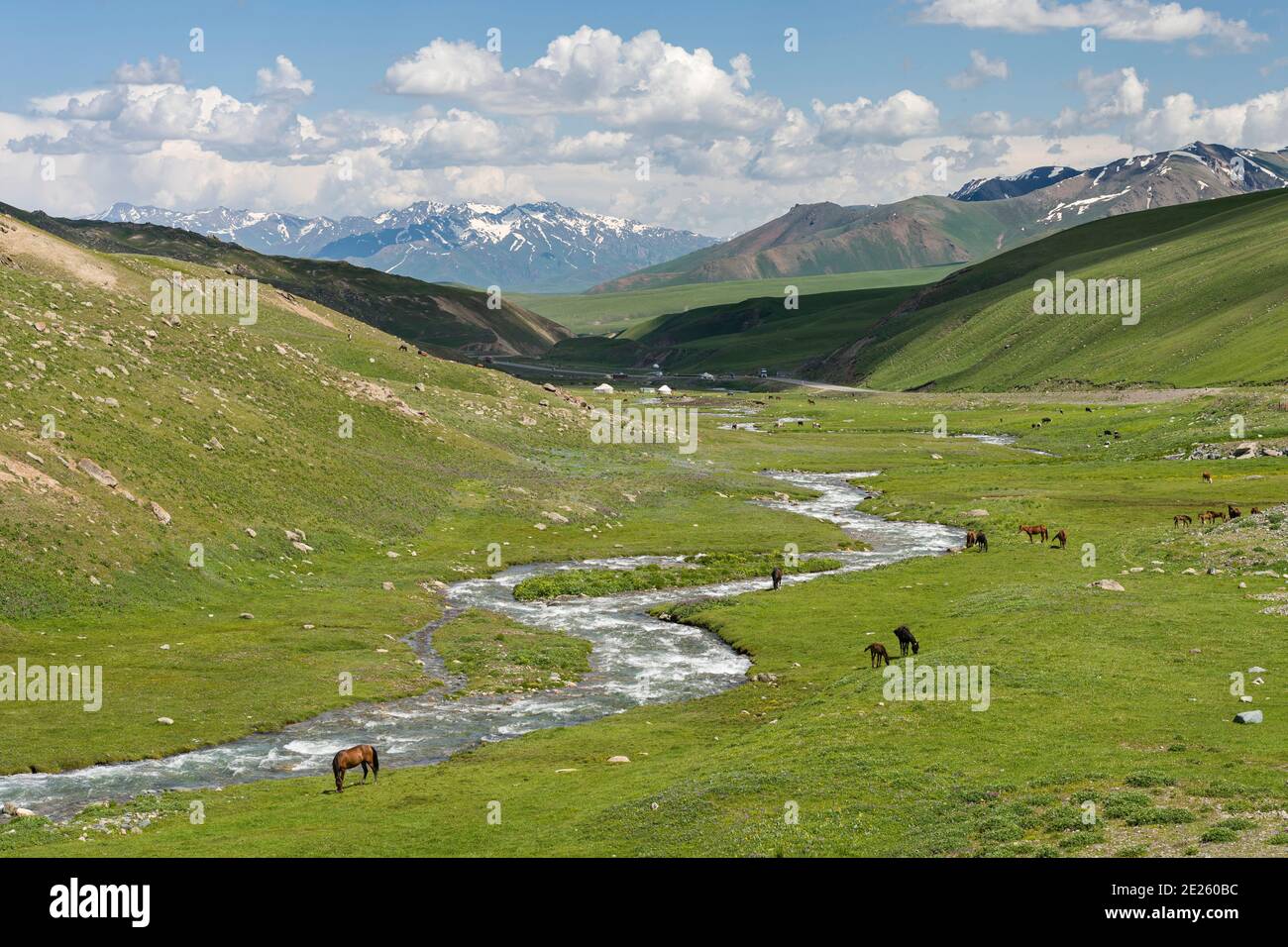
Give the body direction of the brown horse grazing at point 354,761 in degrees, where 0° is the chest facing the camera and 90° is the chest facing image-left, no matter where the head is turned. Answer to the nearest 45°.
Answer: approximately 45°
